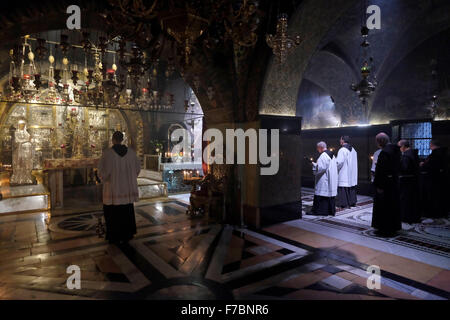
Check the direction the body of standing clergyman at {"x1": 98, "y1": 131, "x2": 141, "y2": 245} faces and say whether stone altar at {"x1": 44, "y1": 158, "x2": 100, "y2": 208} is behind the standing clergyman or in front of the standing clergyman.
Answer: in front

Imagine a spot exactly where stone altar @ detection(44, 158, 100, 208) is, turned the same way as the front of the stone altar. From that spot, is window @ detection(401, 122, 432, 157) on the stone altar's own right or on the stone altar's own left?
on the stone altar's own left

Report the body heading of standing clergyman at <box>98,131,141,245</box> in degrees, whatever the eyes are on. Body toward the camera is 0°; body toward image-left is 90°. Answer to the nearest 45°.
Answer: approximately 180°

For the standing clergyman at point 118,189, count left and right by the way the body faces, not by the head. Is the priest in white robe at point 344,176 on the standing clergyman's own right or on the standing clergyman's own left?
on the standing clergyman's own right

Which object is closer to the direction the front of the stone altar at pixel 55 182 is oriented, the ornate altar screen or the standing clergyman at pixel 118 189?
the standing clergyman

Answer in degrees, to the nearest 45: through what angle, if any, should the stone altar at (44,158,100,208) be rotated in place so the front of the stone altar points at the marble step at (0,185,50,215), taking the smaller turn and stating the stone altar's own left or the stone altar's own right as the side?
approximately 90° to the stone altar's own right

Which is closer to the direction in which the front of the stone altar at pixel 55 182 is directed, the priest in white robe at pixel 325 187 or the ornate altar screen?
the priest in white robe

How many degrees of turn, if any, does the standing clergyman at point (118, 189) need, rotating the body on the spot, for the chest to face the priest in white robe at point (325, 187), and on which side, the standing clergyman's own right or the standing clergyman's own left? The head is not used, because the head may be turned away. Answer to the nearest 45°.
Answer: approximately 90° to the standing clergyman's own right

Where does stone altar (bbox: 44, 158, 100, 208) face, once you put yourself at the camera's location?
facing the viewer

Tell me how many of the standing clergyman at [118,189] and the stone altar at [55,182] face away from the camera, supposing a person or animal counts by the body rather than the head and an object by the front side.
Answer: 1

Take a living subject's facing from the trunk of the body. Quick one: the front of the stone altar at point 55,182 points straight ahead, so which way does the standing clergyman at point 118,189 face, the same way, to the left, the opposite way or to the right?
the opposite way

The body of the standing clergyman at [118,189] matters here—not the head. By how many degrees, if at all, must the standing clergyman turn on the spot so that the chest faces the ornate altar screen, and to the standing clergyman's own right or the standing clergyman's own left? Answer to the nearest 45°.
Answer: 0° — they already face it
